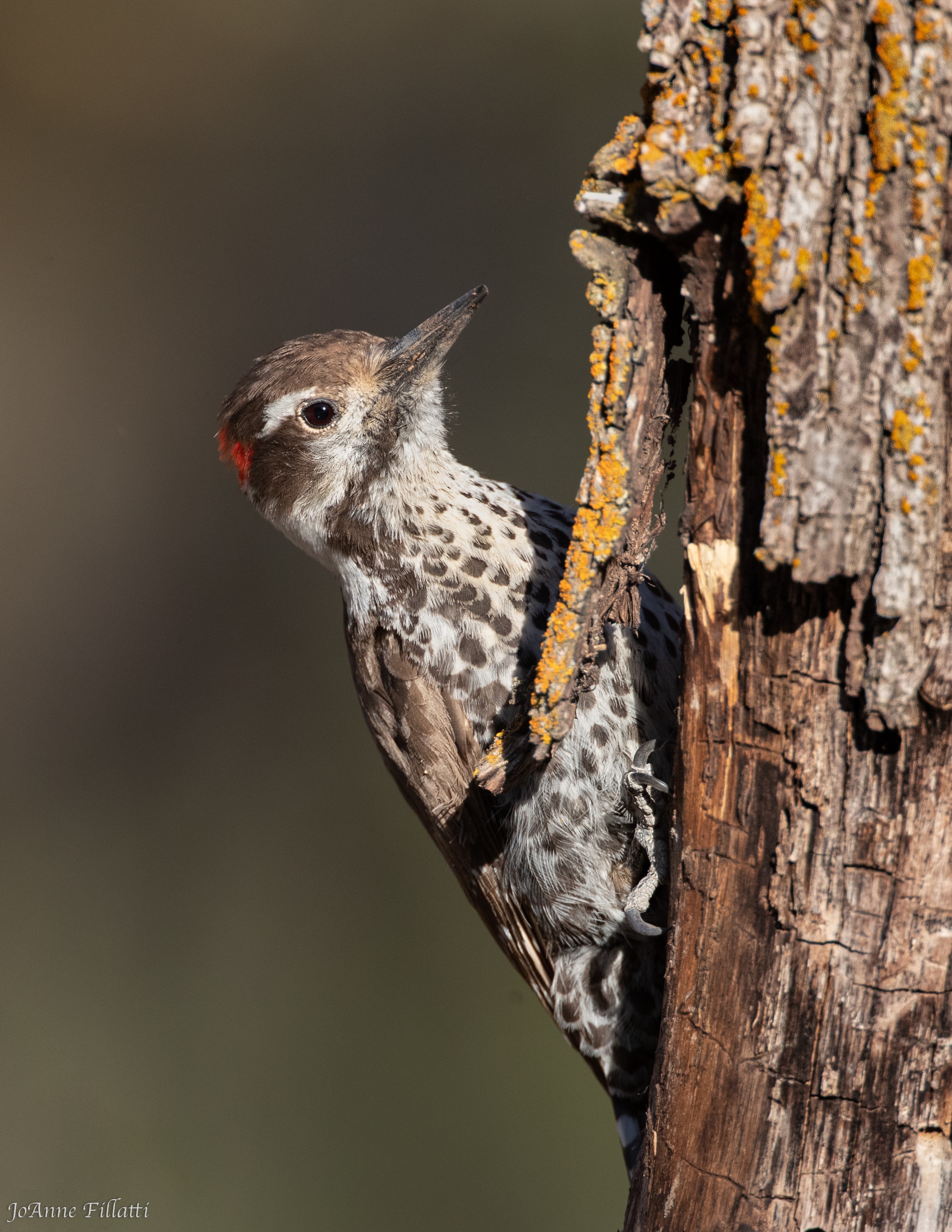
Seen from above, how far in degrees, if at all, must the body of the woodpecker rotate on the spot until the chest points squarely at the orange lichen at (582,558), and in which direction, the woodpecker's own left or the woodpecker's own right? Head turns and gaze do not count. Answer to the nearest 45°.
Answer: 0° — it already faces it

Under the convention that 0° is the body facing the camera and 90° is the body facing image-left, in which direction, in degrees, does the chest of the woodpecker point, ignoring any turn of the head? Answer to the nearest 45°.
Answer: approximately 270°
